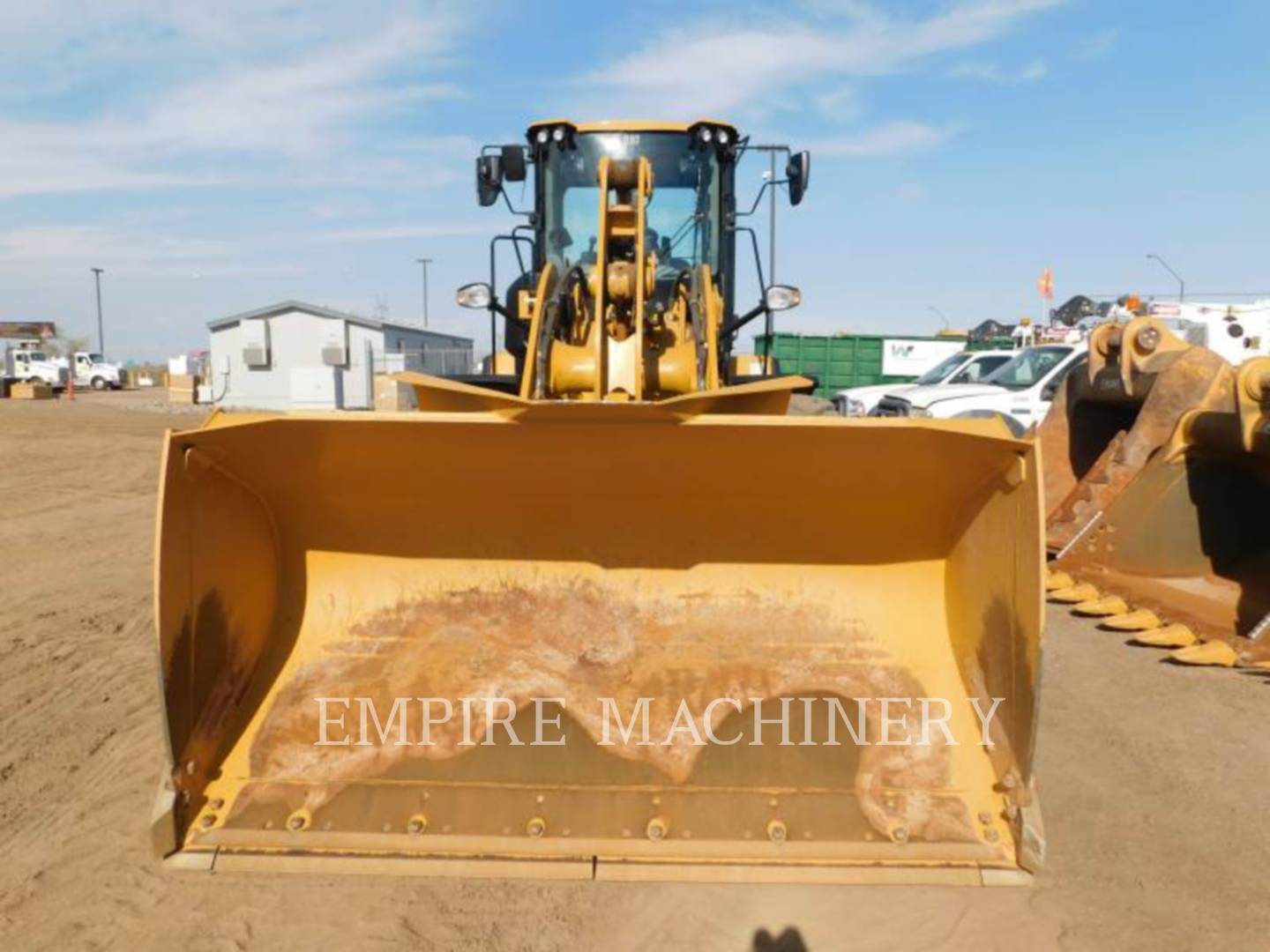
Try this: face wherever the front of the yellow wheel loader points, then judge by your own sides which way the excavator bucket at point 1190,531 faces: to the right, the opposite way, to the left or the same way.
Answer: to the right

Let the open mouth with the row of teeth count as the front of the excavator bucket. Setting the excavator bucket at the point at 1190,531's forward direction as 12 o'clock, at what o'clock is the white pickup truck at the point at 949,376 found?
The white pickup truck is roughly at 4 o'clock from the excavator bucket.

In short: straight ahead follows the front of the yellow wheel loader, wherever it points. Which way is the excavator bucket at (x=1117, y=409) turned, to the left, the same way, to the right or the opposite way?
to the right

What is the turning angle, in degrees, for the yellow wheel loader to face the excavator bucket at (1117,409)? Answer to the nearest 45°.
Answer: approximately 135° to its left

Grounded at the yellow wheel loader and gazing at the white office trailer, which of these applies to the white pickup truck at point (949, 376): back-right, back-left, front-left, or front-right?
front-right

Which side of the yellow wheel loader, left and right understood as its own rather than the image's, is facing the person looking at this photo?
front

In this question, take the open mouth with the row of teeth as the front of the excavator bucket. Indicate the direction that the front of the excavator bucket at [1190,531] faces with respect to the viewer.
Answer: facing the viewer and to the left of the viewer

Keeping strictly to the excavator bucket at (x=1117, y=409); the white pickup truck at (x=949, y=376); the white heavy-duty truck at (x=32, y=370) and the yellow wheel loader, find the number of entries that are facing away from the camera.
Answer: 0

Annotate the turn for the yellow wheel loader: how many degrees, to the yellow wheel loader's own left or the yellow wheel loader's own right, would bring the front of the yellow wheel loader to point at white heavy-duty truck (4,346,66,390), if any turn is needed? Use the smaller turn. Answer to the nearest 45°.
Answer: approximately 135° to the yellow wheel loader's own right

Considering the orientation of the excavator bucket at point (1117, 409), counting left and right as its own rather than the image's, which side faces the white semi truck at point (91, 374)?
right

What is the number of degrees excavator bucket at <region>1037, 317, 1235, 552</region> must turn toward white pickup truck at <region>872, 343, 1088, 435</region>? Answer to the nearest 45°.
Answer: approximately 135° to its right

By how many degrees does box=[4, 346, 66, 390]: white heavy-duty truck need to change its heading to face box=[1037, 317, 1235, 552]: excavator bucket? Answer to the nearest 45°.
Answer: approximately 45° to its right

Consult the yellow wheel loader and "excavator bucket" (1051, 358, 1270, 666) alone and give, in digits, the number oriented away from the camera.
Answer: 0
